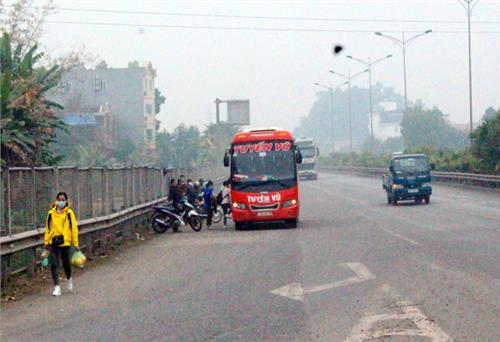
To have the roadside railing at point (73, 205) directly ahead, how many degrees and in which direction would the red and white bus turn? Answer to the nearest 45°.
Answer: approximately 45° to its right

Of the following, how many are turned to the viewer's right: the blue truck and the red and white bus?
0

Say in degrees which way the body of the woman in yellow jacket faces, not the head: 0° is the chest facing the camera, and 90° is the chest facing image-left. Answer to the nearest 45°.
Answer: approximately 0°

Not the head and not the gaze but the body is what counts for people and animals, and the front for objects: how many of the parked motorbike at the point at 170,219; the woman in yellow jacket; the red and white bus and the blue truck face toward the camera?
3

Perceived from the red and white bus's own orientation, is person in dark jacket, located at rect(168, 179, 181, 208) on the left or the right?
on its right
